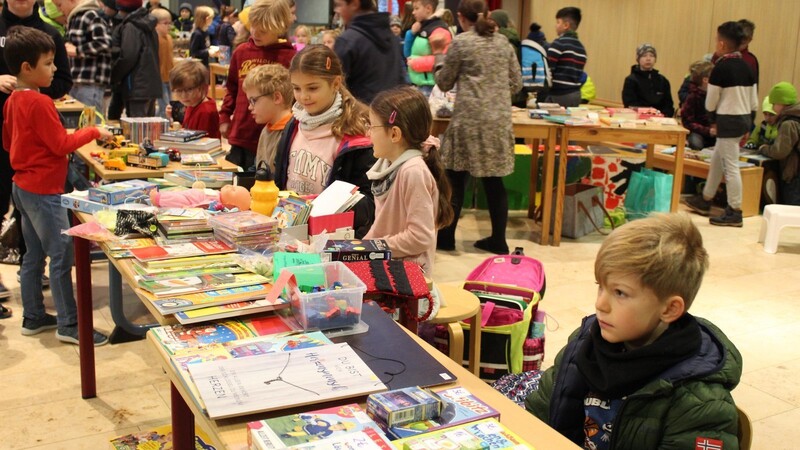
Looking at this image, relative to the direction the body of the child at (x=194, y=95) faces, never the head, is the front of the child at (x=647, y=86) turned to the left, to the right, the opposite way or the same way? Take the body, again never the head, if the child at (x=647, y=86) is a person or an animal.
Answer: the same way

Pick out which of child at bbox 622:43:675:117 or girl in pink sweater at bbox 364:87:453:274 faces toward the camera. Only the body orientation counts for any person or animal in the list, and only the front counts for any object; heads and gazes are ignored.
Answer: the child

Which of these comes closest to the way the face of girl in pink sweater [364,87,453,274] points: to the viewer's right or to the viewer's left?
to the viewer's left

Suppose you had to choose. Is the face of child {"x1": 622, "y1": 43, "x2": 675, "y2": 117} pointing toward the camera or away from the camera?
toward the camera

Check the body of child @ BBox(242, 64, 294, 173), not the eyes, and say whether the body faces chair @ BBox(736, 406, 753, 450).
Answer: no

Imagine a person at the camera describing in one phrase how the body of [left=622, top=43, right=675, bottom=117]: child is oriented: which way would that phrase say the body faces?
toward the camera

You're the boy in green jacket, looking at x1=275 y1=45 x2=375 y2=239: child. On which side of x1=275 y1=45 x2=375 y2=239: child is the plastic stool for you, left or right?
right

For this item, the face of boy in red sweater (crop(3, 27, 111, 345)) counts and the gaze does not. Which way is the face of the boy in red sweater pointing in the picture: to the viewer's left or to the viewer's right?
to the viewer's right

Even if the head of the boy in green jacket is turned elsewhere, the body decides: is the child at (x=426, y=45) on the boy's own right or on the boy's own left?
on the boy's own right

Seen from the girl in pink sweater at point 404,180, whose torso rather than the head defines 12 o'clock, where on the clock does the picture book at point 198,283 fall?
The picture book is roughly at 10 o'clock from the girl in pink sweater.

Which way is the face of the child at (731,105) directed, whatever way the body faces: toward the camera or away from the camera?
away from the camera

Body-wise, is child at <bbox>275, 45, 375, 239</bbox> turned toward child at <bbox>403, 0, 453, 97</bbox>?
no

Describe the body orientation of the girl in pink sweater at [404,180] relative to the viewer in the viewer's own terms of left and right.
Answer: facing to the left of the viewer

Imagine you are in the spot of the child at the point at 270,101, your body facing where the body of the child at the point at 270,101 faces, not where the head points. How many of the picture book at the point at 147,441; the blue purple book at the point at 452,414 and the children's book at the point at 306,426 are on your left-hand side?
3

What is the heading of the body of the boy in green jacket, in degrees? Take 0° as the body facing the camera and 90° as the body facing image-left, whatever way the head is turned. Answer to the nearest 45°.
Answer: approximately 45°

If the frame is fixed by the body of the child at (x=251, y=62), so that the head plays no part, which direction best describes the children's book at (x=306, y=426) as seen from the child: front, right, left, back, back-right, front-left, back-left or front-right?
front-left

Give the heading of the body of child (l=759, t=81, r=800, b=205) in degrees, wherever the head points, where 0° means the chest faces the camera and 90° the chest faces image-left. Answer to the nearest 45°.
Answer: approximately 90°

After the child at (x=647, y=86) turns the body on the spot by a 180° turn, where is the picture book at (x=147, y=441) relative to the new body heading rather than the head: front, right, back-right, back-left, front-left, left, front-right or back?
back

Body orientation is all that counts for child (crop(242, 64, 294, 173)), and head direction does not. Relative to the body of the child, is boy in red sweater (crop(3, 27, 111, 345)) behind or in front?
in front
